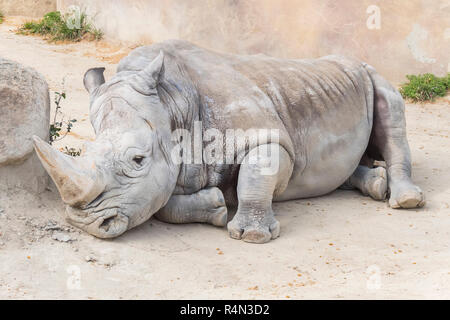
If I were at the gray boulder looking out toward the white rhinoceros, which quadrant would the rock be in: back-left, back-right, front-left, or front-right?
front-right

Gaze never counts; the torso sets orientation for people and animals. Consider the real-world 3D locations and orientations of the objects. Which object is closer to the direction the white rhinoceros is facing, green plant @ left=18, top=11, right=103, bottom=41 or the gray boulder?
the gray boulder

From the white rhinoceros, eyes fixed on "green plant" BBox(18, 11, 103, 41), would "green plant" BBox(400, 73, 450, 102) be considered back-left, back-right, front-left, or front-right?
front-right

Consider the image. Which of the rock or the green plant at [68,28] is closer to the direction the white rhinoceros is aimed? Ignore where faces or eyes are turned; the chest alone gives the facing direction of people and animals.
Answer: the rock

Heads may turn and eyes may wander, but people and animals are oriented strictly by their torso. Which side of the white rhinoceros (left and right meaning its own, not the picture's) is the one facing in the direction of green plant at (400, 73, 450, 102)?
back

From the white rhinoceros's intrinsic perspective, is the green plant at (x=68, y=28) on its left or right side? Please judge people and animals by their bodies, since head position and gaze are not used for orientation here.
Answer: on its right

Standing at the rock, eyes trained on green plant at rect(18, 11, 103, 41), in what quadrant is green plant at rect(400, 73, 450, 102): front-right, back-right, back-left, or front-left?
front-right

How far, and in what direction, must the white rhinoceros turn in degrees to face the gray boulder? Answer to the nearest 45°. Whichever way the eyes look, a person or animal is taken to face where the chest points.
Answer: approximately 45° to its right

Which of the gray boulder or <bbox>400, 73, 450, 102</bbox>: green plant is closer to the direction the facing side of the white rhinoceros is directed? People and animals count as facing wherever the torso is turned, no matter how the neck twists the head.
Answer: the gray boulder

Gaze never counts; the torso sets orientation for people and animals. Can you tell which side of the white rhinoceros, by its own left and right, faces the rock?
front

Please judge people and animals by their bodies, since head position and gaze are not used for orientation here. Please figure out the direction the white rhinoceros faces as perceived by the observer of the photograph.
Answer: facing the viewer and to the left of the viewer
